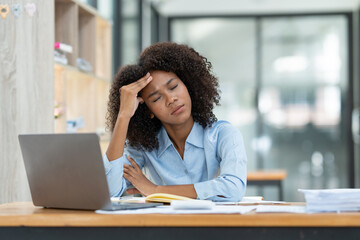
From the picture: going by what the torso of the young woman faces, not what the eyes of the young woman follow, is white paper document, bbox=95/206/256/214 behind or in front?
in front

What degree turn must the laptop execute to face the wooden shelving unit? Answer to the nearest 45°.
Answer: approximately 45° to its left

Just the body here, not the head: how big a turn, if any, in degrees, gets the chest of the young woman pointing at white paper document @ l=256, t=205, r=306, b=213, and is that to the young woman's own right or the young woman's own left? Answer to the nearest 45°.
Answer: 0° — they already face it

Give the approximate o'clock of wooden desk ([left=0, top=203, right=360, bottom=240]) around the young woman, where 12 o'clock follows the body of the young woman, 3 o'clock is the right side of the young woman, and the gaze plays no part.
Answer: The wooden desk is roughly at 12 o'clock from the young woman.

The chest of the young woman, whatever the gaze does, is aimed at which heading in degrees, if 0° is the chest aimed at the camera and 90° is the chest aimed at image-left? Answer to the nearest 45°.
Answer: approximately 0°

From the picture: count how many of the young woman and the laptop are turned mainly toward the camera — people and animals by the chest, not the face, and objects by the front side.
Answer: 1

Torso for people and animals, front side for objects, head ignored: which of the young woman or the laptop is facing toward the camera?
the young woman

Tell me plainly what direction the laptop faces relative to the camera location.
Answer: facing away from the viewer and to the right of the viewer

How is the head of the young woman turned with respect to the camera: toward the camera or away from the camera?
toward the camera

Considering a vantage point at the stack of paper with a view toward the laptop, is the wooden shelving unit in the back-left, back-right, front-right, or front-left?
front-right

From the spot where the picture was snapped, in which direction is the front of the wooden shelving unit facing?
facing the viewer and to the right of the viewer
